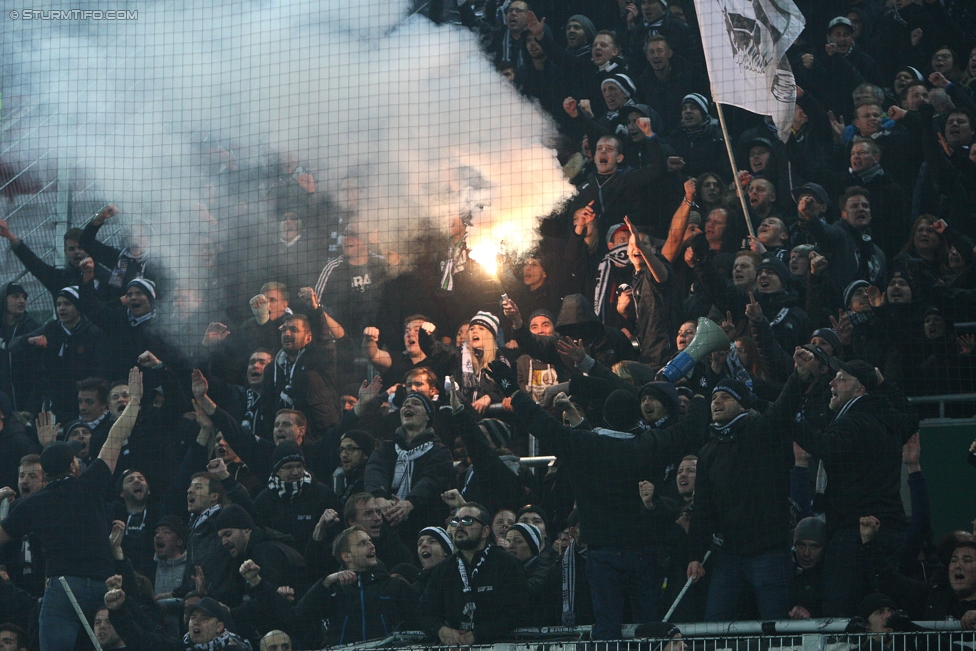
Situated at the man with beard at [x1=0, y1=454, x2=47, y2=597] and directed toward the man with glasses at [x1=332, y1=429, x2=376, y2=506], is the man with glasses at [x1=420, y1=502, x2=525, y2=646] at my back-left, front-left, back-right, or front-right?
front-right

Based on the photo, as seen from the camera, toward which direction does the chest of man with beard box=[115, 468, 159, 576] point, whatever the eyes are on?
toward the camera

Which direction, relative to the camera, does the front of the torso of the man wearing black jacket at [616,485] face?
away from the camera

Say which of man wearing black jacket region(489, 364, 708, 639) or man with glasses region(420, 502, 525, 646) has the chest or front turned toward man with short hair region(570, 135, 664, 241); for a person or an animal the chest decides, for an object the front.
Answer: the man wearing black jacket

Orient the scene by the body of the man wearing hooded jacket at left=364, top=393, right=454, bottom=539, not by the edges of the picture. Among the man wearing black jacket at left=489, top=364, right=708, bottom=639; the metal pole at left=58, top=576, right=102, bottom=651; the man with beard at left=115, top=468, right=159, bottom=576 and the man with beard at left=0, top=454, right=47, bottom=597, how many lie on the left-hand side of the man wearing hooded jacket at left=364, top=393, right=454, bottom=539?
1

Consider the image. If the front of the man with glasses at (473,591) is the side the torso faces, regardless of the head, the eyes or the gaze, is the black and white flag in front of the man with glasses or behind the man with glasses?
behind

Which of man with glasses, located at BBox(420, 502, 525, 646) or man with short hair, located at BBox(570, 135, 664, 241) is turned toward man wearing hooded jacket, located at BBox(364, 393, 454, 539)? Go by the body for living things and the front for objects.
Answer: the man with short hair

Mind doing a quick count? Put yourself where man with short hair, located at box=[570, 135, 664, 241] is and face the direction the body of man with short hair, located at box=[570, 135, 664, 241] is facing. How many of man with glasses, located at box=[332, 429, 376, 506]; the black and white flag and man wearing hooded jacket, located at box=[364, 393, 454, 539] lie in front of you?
2

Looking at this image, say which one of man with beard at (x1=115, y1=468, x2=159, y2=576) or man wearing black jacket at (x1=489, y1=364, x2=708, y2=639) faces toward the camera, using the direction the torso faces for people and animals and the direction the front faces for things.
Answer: the man with beard

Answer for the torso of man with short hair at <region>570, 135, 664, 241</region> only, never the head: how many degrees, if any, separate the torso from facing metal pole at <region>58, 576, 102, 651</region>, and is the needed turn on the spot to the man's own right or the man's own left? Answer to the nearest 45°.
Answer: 0° — they already face it

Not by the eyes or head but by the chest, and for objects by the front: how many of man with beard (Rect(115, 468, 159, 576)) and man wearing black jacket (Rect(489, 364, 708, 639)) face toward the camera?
1

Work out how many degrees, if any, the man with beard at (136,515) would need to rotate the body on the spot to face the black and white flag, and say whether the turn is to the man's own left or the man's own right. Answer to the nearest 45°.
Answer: approximately 90° to the man's own left

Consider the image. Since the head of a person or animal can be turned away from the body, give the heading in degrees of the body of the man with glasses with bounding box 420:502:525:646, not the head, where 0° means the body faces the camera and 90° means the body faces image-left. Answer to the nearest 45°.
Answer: approximately 45°

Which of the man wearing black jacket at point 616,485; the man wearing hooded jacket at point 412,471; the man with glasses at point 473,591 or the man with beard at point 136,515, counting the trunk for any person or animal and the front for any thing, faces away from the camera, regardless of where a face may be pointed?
the man wearing black jacket at point 616,485

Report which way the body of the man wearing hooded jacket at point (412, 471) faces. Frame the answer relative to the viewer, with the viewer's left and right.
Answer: facing the viewer and to the left of the viewer
